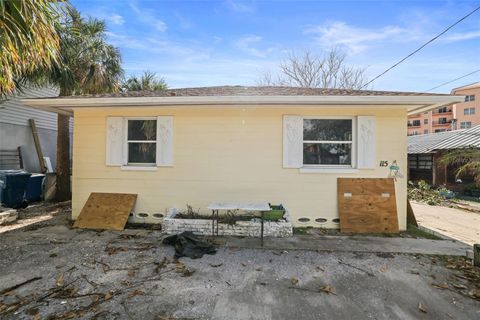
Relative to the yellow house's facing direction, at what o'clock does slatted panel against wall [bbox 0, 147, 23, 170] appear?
The slatted panel against wall is roughly at 4 o'clock from the yellow house.

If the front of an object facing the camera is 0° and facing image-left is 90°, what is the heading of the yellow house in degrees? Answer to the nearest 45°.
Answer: approximately 0°

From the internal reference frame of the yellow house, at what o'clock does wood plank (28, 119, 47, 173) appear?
The wood plank is roughly at 4 o'clock from the yellow house.

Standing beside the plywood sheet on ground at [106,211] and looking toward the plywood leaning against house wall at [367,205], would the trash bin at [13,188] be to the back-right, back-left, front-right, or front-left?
back-left

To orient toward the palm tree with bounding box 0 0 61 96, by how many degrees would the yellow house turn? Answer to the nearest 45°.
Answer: approximately 45° to its right

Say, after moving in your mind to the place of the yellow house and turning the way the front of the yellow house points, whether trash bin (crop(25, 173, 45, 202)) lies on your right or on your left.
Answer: on your right

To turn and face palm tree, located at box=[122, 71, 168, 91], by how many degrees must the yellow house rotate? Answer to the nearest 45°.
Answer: approximately 135° to its right

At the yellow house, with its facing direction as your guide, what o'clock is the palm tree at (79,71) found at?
The palm tree is roughly at 4 o'clock from the yellow house.
